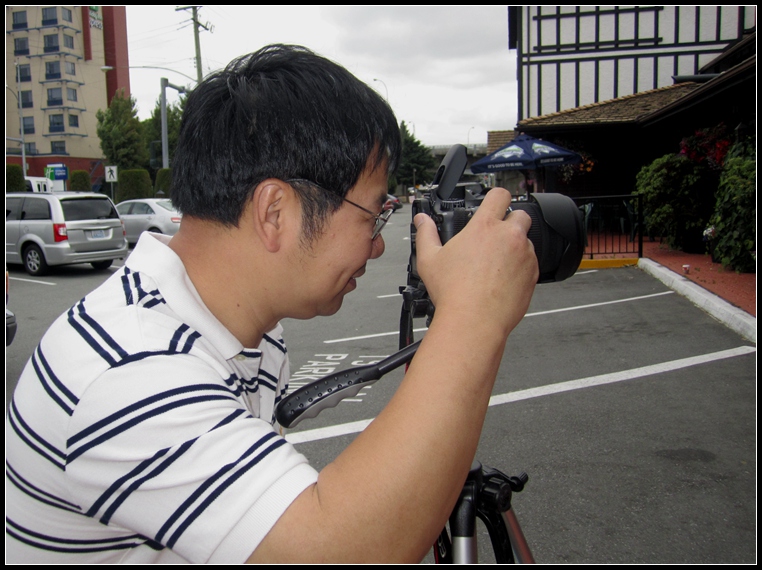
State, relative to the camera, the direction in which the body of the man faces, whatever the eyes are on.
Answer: to the viewer's right

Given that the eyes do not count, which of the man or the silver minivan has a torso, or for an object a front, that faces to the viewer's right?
the man

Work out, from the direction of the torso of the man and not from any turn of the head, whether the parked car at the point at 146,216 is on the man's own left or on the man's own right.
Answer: on the man's own left

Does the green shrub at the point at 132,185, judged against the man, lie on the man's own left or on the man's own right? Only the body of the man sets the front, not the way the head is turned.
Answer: on the man's own left

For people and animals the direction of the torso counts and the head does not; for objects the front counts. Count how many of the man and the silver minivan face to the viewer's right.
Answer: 1

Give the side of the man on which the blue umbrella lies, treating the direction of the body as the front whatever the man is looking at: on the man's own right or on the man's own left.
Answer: on the man's own left

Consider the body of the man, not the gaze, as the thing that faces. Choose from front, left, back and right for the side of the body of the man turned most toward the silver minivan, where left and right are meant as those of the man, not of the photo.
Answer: left

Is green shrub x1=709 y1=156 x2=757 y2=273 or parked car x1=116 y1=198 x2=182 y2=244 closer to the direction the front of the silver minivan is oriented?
the parked car

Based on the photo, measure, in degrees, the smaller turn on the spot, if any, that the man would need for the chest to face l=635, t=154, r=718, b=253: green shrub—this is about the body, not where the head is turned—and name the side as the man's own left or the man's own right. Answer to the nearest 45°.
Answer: approximately 45° to the man's own left

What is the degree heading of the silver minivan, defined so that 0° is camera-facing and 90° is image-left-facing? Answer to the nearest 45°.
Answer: approximately 135°
